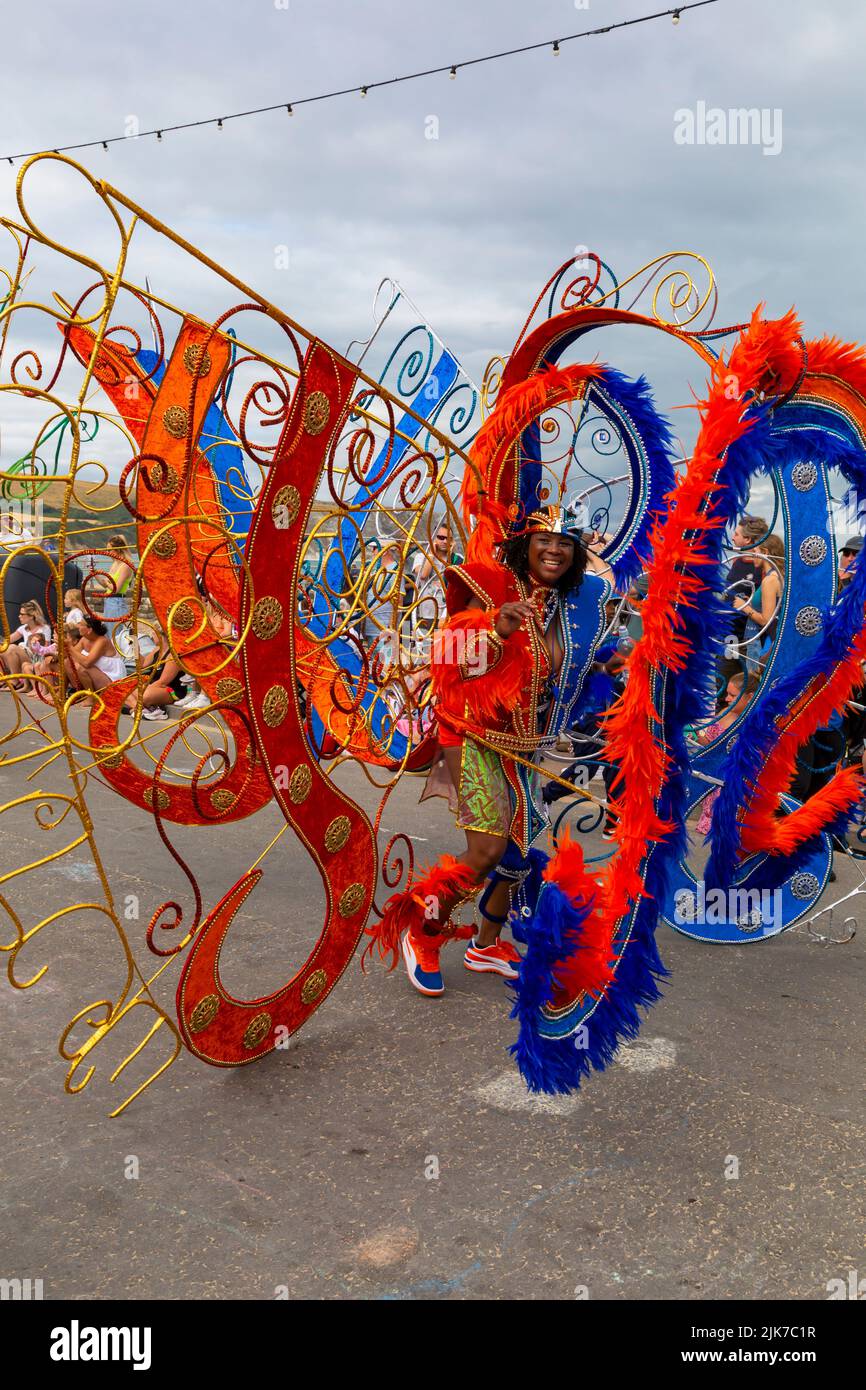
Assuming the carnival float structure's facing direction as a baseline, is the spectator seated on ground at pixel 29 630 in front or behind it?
behind

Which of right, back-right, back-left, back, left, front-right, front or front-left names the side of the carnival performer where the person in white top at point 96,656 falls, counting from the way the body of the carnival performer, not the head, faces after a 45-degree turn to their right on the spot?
back-right

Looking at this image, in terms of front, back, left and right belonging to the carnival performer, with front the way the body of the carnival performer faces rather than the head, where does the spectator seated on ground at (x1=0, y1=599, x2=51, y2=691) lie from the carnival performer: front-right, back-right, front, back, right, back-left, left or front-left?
back

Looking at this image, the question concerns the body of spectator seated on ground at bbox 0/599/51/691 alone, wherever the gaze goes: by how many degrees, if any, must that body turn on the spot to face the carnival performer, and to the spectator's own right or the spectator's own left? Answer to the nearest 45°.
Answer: approximately 45° to the spectator's own left

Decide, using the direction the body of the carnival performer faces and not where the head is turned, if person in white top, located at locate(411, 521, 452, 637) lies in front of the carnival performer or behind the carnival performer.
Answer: behind

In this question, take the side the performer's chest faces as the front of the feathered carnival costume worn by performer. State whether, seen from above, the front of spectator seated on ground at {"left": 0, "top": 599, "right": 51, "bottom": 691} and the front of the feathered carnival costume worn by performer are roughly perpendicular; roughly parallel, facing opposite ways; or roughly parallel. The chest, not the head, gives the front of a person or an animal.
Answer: roughly perpendicular

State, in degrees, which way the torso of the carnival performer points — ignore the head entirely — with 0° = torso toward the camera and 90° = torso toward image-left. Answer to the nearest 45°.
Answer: approximately 315°
